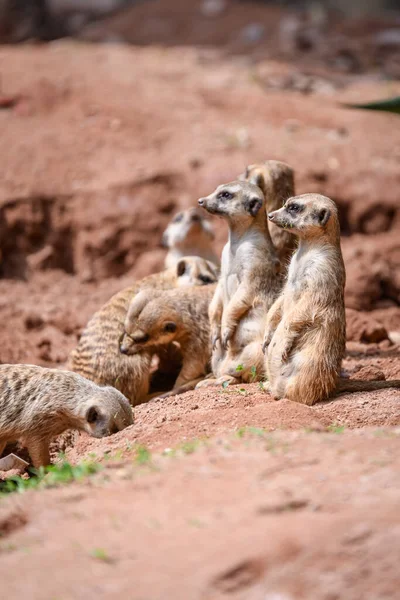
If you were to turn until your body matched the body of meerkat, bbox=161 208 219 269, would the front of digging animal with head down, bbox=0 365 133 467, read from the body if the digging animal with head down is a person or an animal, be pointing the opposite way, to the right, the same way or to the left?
to the left

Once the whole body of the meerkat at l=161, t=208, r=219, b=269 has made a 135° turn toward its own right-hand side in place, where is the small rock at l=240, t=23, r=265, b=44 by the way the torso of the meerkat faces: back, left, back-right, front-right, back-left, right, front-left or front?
front-right

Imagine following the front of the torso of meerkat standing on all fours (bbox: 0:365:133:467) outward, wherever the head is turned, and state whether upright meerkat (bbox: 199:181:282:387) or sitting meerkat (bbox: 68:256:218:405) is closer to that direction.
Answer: the upright meerkat

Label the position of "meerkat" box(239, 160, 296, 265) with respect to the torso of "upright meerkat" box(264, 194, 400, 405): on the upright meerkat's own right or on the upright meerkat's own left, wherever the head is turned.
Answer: on the upright meerkat's own right

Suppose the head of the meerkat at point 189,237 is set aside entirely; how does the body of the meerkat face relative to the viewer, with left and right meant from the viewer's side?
facing the viewer

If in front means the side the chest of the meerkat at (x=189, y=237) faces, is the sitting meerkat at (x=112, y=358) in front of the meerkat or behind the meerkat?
in front

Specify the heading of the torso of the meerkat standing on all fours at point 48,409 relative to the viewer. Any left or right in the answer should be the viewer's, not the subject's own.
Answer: facing to the right of the viewer
